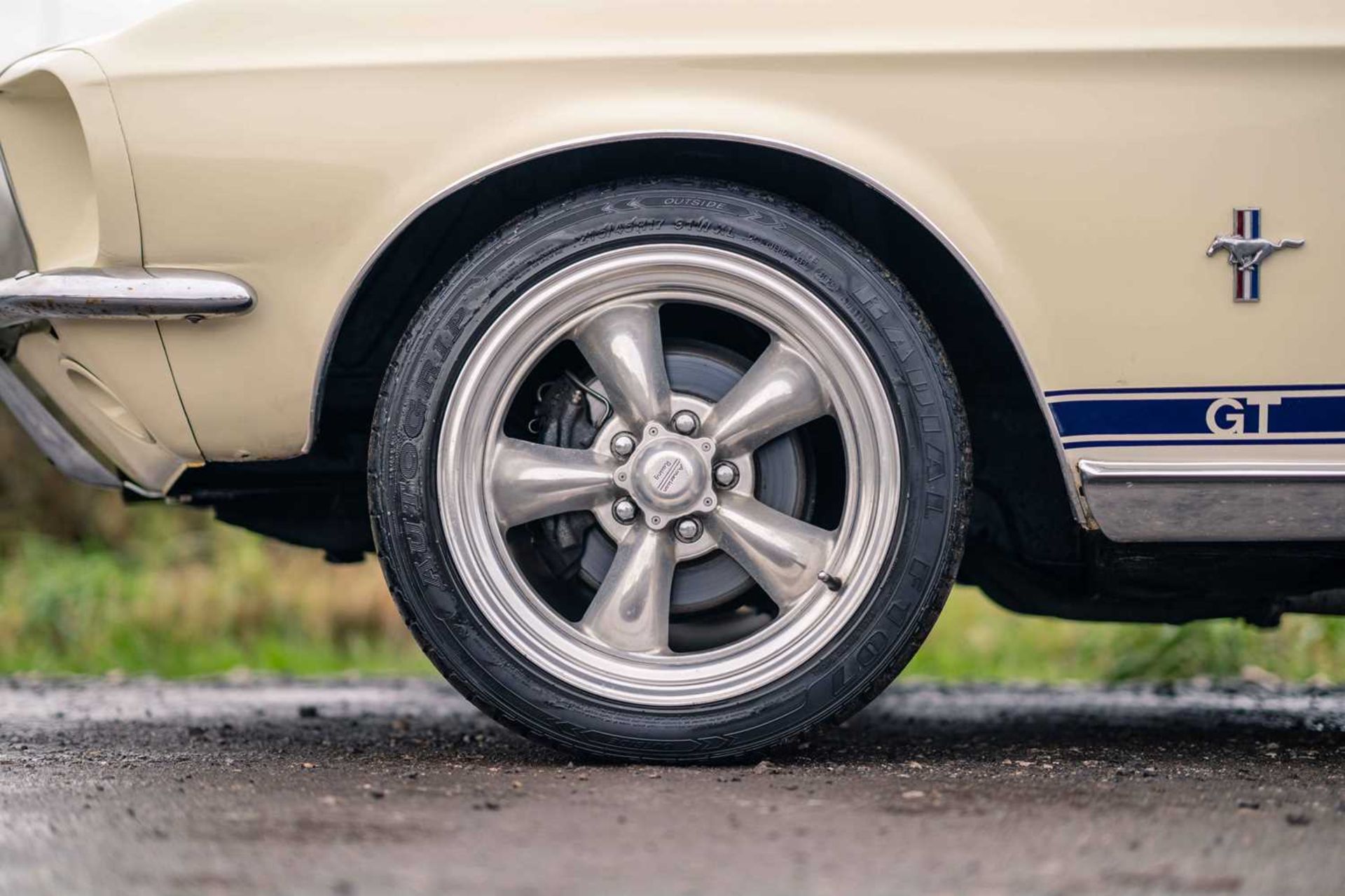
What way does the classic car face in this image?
to the viewer's left
